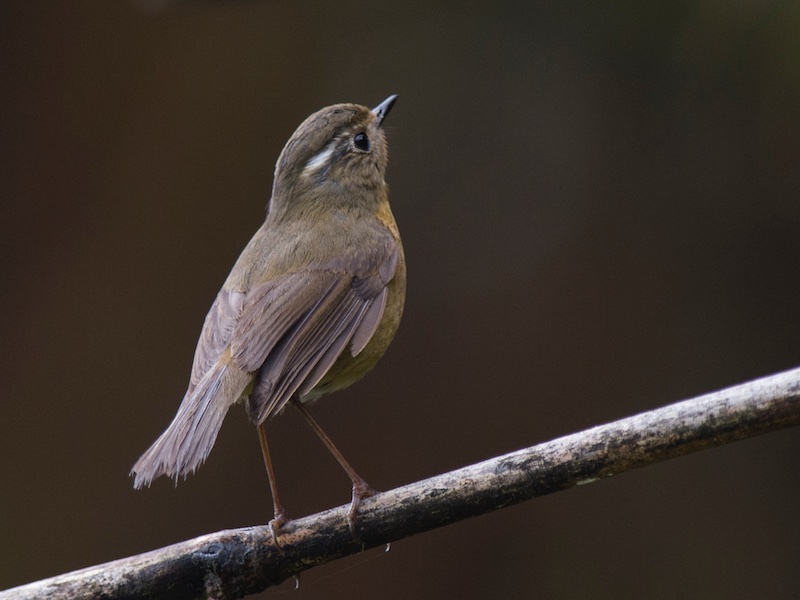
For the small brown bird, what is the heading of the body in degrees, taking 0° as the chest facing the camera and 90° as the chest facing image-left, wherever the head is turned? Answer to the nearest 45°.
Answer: approximately 225°
